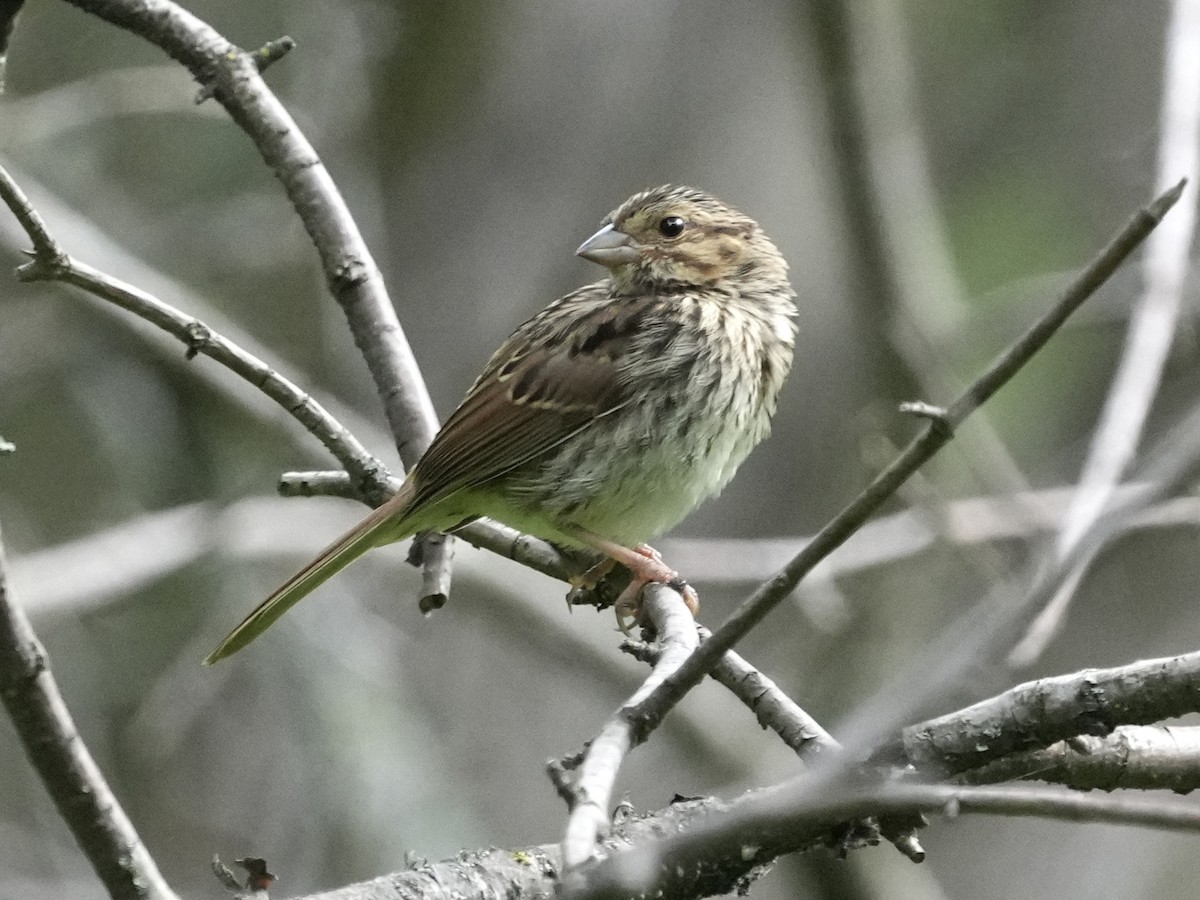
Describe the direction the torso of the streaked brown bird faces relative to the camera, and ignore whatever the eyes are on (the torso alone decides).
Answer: to the viewer's right

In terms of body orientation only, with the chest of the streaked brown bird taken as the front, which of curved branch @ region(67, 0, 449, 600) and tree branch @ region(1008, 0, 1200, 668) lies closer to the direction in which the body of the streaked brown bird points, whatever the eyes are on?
the tree branch

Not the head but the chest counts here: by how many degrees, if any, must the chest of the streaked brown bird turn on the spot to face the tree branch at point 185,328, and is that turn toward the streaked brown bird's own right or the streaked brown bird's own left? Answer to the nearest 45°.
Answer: approximately 135° to the streaked brown bird's own right
